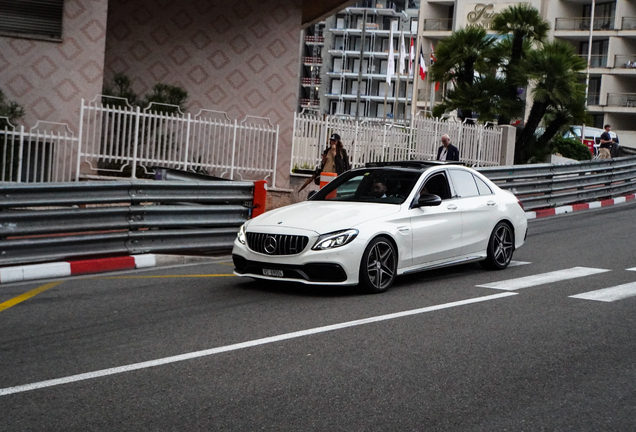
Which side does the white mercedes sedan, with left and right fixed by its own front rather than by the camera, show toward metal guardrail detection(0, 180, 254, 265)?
right

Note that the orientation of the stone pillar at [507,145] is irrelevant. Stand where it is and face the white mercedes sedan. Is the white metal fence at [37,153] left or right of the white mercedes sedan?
right

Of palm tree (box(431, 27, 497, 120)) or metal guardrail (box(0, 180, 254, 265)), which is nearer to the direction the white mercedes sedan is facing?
the metal guardrail

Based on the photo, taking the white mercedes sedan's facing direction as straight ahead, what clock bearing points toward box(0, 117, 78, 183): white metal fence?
The white metal fence is roughly at 3 o'clock from the white mercedes sedan.

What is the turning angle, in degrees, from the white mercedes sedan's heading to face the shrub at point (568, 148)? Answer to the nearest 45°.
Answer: approximately 135° to its right

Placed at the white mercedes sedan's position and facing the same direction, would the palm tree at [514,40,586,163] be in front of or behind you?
behind

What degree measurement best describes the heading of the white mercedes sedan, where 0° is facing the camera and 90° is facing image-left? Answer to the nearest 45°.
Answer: approximately 45°

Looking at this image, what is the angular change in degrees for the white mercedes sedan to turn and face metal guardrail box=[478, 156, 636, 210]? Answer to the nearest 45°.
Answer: approximately 135° to its right

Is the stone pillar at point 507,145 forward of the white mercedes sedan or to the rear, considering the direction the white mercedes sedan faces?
to the rear
